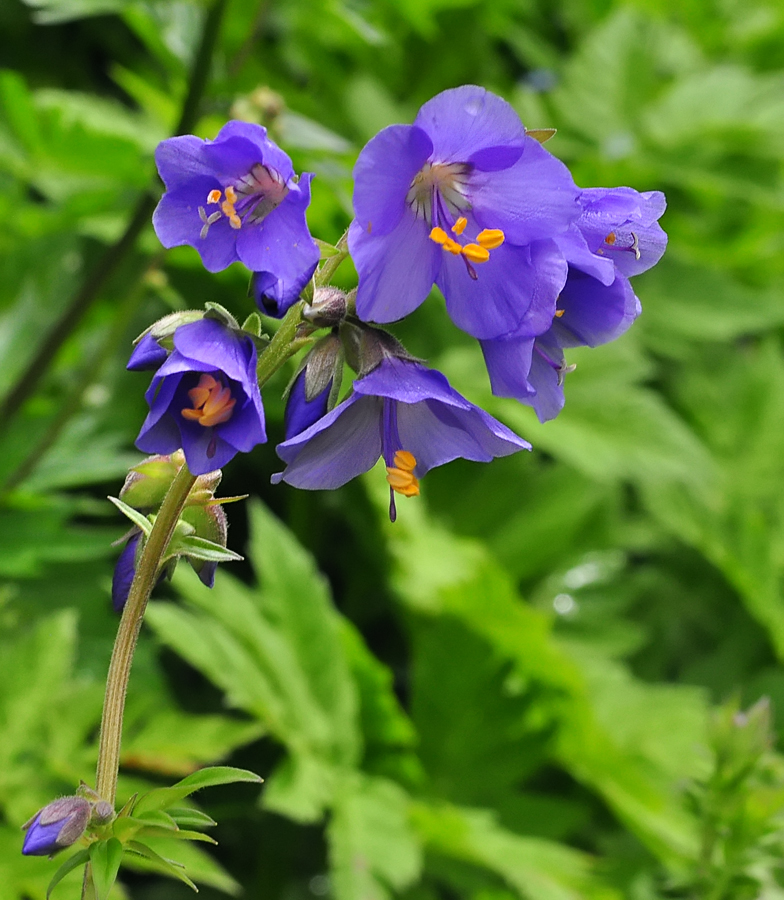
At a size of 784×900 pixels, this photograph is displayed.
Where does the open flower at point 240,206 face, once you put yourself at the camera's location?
facing the viewer and to the left of the viewer

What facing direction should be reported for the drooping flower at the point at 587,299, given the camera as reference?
facing the viewer and to the right of the viewer

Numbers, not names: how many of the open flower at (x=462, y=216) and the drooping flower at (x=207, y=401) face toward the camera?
2

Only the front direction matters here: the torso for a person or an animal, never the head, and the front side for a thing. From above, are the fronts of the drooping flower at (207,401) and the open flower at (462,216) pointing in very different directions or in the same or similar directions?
same or similar directions

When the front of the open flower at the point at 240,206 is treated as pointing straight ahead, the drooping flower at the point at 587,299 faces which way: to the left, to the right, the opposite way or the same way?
to the left

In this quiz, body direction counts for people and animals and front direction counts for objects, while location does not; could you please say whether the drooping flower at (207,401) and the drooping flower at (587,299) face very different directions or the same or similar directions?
same or similar directions

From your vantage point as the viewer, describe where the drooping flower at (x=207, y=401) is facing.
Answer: facing the viewer

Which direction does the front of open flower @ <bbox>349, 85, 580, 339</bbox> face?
toward the camera
